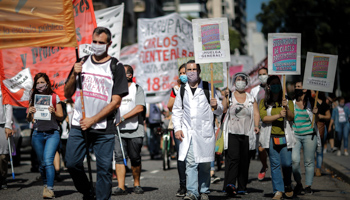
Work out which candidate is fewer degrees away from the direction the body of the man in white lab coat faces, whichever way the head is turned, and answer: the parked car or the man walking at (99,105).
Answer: the man walking

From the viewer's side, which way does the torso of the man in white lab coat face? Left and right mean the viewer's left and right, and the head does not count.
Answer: facing the viewer

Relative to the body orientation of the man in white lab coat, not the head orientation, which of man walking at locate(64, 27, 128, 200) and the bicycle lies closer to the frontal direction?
the man walking

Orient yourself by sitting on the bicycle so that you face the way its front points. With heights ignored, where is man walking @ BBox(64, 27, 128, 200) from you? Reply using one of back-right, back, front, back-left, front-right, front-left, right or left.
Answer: front

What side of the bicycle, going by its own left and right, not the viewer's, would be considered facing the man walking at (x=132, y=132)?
front

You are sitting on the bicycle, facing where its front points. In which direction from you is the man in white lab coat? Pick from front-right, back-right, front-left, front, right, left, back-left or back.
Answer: front

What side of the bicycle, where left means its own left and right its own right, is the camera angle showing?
front

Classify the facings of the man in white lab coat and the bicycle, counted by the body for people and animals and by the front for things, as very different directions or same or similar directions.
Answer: same or similar directions

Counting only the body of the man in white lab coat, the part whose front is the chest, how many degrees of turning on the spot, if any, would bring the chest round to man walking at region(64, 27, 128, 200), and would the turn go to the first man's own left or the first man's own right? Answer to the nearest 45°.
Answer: approximately 45° to the first man's own right

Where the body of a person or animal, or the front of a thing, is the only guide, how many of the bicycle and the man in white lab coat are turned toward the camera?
2

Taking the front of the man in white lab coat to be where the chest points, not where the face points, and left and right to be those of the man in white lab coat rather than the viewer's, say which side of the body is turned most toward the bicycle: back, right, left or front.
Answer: back

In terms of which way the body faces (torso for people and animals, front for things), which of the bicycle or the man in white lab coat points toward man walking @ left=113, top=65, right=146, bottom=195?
the bicycle
